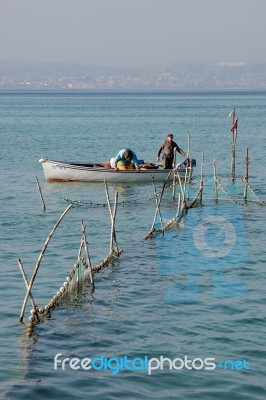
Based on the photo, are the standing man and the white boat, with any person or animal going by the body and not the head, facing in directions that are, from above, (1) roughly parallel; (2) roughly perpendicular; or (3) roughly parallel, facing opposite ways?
roughly perpendicular

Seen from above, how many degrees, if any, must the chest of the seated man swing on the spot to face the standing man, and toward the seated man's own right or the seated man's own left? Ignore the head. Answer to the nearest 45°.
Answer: approximately 45° to the seated man's own left

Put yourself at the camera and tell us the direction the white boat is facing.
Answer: facing to the left of the viewer

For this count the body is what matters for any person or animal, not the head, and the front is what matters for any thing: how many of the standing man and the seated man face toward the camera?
2

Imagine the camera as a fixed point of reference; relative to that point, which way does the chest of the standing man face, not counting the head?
toward the camera

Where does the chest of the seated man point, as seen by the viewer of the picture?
toward the camera
